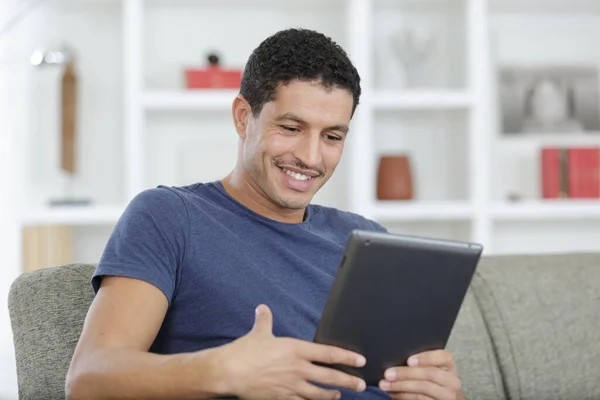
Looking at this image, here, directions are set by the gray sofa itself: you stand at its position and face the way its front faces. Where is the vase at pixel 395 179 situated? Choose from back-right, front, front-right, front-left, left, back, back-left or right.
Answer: back

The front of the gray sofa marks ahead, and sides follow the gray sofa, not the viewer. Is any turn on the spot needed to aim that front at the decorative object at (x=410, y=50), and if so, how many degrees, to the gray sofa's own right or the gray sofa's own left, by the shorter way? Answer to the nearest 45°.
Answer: approximately 180°

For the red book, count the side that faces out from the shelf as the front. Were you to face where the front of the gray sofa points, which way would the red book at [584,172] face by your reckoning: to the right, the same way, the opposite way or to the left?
the same way

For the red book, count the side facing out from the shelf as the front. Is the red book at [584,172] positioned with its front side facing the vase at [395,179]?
no

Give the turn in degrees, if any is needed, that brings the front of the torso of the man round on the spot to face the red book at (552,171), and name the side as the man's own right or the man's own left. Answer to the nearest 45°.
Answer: approximately 90° to the man's own left

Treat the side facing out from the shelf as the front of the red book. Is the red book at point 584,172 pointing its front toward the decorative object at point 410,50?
no

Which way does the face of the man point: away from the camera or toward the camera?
toward the camera

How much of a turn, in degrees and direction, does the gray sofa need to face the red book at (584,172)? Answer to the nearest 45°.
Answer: approximately 180°

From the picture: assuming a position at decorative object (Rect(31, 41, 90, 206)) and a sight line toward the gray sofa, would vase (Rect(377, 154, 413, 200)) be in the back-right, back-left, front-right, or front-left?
front-left

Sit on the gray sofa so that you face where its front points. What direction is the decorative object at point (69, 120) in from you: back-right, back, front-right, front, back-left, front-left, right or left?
back-right

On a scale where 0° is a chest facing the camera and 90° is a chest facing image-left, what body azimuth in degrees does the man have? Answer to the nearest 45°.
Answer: approximately 315°

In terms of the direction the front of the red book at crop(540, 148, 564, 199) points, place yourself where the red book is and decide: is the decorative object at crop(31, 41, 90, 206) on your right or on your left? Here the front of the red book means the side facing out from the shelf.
on your right

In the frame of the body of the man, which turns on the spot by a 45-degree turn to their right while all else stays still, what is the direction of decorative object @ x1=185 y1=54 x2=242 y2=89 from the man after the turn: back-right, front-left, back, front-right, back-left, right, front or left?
back

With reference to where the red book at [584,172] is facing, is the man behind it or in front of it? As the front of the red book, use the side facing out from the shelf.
in front

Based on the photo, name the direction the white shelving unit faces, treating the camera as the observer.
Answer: facing the viewer

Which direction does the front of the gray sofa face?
toward the camera
